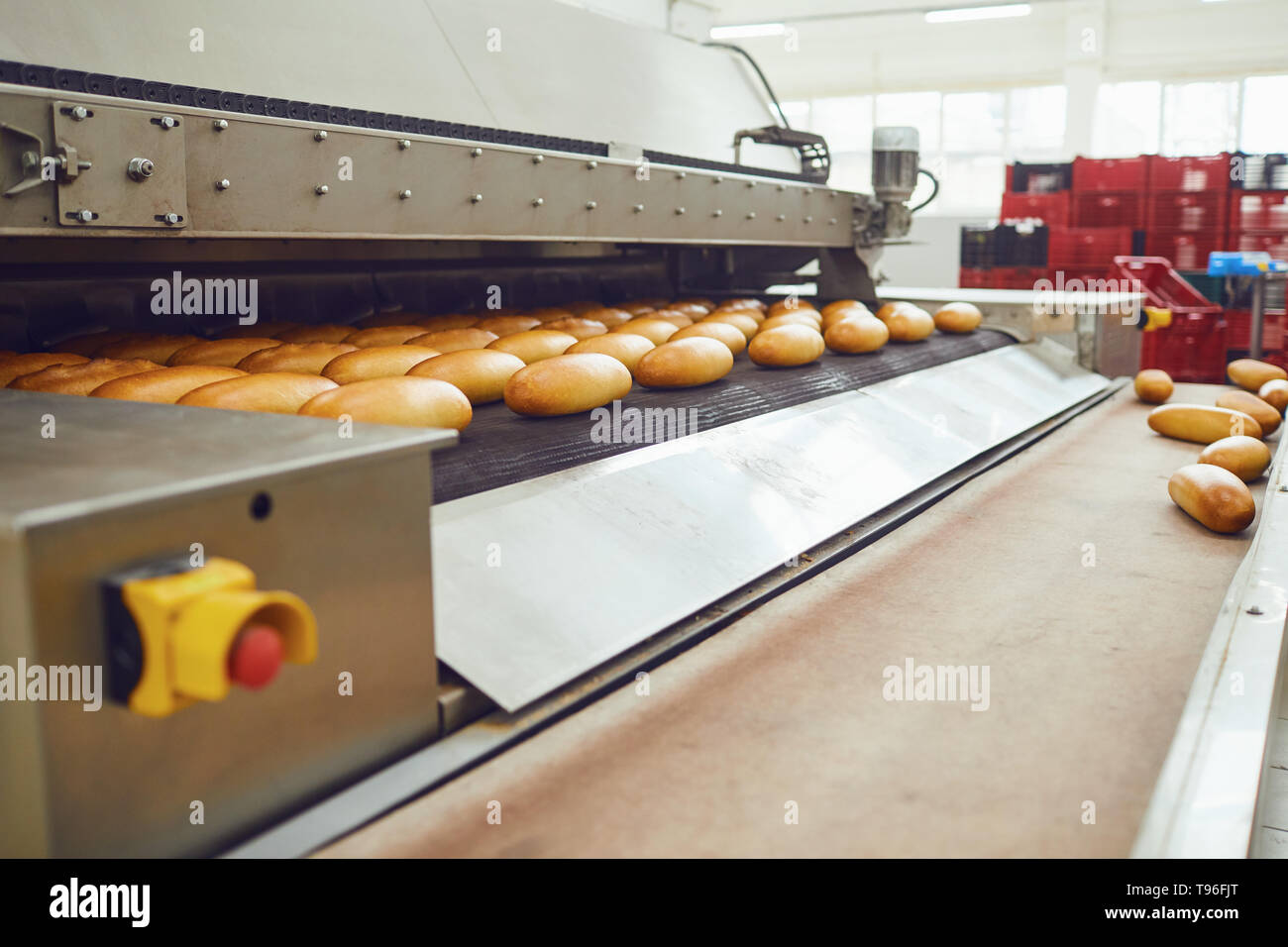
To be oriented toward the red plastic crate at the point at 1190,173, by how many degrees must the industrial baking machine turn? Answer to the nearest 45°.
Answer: approximately 90° to its left

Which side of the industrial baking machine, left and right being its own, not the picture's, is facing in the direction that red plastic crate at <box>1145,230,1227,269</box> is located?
left

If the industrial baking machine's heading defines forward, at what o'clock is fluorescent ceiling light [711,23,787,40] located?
The fluorescent ceiling light is roughly at 8 o'clock from the industrial baking machine.

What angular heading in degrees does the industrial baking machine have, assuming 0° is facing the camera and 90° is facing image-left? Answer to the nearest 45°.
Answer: approximately 315°

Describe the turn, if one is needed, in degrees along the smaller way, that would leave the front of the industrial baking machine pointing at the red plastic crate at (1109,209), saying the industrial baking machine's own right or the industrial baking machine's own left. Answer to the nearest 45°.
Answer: approximately 90° to the industrial baking machine's own left

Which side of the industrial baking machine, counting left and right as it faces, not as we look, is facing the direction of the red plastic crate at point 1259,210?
left
